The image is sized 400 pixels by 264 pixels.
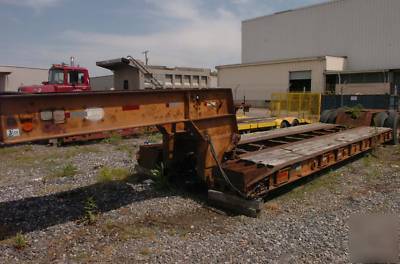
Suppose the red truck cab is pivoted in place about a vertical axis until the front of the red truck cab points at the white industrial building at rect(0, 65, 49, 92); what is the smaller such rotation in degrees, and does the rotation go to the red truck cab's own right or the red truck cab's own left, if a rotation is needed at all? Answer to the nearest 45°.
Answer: approximately 135° to the red truck cab's own right

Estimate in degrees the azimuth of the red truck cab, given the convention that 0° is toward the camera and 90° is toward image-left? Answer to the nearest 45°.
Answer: approximately 45°

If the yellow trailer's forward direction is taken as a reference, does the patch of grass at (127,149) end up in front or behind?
in front

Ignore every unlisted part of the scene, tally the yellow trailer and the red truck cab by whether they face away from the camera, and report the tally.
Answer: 0

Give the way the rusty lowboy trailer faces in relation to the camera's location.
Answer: facing the viewer and to the left of the viewer

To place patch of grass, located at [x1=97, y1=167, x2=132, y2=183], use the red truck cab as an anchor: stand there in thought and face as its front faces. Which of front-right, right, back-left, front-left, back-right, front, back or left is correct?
front-left

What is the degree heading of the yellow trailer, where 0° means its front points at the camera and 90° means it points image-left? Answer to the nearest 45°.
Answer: approximately 45°

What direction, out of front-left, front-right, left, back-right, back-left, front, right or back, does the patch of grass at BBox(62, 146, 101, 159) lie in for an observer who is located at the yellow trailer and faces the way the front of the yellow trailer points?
front

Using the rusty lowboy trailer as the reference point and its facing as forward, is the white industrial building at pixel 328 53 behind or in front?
behind

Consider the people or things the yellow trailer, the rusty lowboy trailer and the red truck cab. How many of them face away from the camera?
0

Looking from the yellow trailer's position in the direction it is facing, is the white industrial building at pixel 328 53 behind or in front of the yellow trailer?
behind

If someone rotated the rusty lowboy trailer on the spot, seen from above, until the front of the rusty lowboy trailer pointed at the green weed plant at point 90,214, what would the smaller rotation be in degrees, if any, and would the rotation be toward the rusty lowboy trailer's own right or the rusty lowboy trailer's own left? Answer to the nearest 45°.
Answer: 0° — it already faces it
